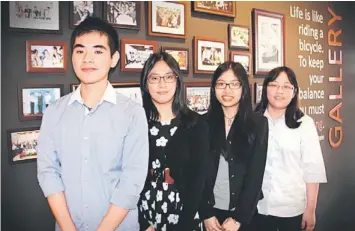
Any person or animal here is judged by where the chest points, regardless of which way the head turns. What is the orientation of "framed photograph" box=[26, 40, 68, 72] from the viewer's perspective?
toward the camera

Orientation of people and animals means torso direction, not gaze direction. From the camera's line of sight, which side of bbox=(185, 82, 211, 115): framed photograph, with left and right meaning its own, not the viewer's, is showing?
front

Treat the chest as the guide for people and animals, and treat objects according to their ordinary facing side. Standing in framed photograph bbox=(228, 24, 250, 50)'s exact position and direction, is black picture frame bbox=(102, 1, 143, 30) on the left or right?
on its right

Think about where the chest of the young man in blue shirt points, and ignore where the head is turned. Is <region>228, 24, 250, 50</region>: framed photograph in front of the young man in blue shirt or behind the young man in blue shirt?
behind

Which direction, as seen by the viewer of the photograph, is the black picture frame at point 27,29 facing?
facing the viewer

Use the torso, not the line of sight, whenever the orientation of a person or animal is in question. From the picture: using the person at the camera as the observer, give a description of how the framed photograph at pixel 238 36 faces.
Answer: facing the viewer and to the right of the viewer
